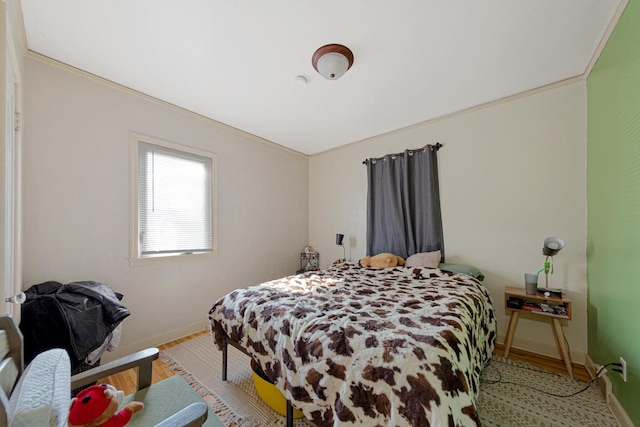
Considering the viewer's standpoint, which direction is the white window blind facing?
facing the viewer and to the right of the viewer

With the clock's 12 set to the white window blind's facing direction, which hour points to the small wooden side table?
The small wooden side table is roughly at 12 o'clock from the white window blind.

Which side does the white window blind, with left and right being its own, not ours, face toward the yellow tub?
front

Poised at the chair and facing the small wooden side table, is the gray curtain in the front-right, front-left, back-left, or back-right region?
front-left

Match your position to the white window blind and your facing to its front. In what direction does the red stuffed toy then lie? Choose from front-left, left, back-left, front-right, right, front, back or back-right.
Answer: front-right

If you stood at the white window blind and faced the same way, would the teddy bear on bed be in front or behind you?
in front

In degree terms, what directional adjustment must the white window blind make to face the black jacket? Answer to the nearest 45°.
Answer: approximately 90° to its right

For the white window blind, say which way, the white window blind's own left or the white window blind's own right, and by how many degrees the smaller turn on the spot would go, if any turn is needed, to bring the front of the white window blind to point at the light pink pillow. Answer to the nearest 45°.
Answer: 0° — it already faces it

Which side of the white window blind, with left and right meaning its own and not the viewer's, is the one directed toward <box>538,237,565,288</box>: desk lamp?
front

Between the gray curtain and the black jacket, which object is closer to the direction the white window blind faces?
the gray curtain

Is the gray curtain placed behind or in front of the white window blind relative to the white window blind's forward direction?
in front
